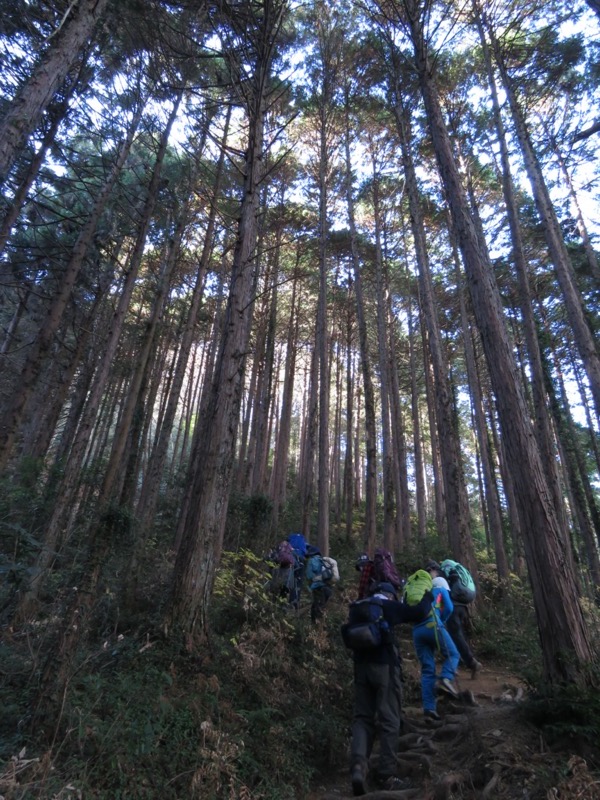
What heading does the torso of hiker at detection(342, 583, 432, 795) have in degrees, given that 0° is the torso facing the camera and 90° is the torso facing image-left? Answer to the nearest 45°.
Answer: approximately 225°

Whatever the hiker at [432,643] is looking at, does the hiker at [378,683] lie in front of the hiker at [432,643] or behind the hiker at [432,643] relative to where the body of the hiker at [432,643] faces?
behind

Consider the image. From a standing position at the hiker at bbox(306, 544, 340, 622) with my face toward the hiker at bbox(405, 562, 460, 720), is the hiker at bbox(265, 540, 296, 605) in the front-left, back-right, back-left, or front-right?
back-right

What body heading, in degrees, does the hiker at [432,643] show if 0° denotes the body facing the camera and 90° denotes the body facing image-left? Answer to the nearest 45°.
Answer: approximately 225°

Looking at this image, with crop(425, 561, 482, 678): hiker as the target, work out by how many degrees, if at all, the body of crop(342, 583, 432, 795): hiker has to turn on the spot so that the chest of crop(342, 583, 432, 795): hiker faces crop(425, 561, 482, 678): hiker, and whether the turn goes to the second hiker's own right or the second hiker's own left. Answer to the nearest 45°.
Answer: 0° — they already face them

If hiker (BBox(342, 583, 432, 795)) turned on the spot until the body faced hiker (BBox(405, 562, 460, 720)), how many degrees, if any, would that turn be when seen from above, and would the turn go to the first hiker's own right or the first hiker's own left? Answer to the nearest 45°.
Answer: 0° — they already face them
